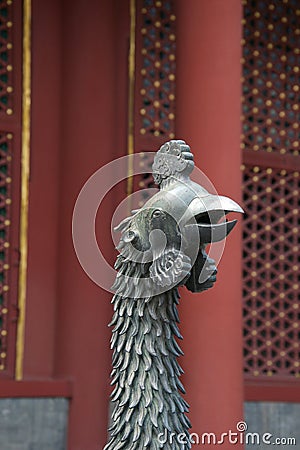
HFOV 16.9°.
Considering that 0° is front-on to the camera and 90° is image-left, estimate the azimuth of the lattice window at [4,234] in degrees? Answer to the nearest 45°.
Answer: approximately 0°

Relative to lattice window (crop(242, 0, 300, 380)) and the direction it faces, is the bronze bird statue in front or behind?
in front

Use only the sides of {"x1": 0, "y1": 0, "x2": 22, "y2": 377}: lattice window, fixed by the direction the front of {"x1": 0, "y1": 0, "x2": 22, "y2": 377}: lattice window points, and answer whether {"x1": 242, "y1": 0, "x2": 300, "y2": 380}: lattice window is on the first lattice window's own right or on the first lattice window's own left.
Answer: on the first lattice window's own left

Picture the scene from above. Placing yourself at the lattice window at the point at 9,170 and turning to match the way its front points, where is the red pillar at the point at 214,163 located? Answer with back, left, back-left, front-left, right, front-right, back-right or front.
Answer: front-left

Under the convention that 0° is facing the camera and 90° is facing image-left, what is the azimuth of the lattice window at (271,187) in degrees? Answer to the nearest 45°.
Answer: approximately 0°

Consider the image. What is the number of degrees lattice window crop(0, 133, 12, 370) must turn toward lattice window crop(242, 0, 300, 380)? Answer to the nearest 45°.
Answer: approximately 90° to its left
